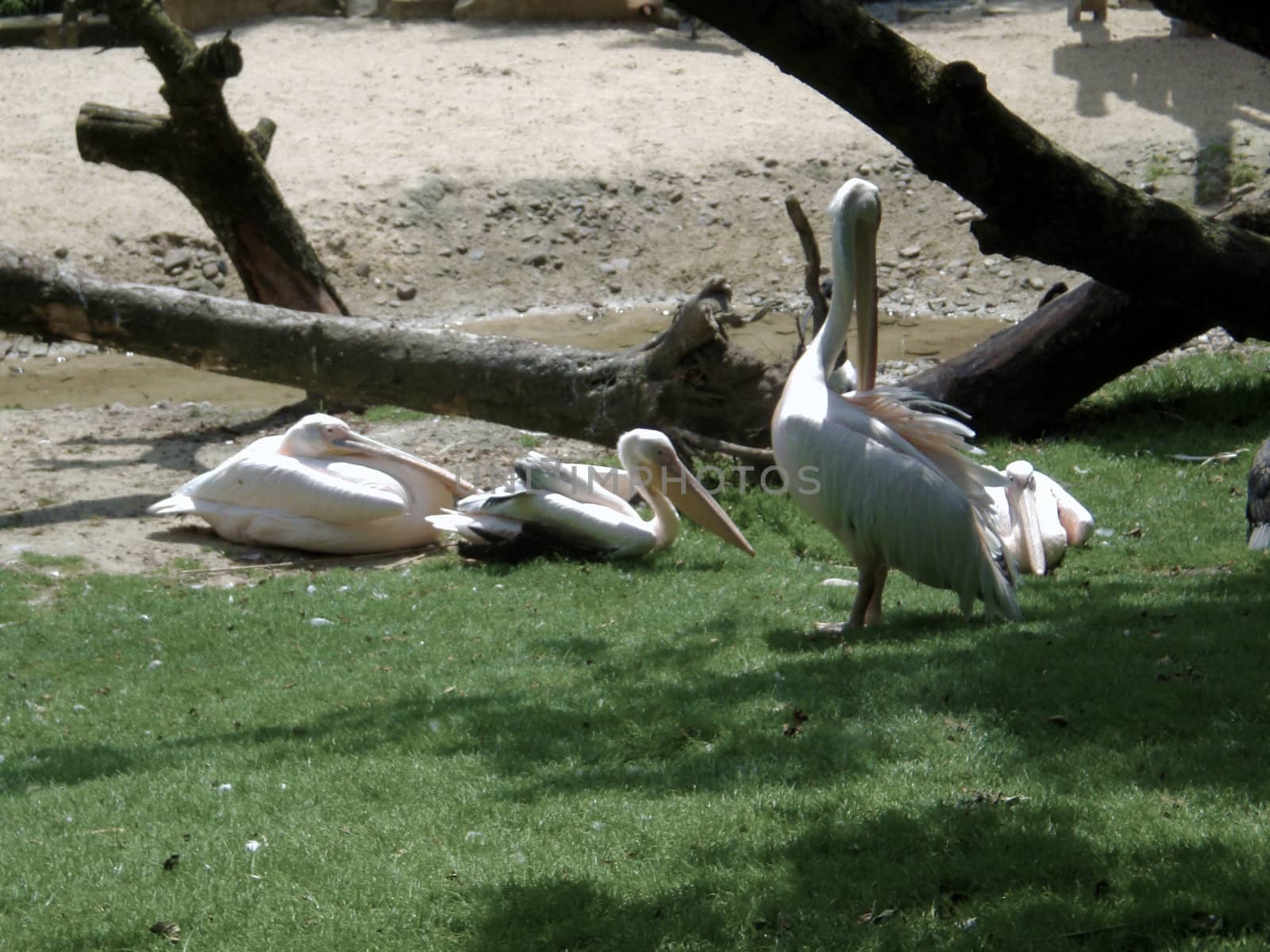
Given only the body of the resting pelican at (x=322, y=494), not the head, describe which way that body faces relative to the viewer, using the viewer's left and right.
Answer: facing to the right of the viewer

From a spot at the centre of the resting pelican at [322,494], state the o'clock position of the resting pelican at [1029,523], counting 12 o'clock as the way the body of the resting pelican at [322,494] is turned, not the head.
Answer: the resting pelican at [1029,523] is roughly at 1 o'clock from the resting pelican at [322,494].

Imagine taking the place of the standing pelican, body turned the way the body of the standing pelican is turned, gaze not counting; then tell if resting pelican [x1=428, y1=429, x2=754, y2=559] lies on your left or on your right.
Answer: on your right

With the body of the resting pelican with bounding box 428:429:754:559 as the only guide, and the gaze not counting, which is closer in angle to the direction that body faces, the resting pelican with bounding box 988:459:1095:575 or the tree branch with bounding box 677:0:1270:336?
the resting pelican

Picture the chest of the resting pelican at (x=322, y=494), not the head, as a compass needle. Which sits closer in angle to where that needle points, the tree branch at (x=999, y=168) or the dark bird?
the dark bird

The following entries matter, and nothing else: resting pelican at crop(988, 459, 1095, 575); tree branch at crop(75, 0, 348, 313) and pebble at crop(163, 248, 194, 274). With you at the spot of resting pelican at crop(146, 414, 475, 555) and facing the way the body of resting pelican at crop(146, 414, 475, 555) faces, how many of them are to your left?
2

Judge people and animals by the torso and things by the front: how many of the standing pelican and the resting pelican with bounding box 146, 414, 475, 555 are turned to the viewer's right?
1

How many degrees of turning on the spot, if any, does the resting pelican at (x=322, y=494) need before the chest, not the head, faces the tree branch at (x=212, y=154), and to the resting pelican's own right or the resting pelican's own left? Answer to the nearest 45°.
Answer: approximately 90° to the resting pelican's own left

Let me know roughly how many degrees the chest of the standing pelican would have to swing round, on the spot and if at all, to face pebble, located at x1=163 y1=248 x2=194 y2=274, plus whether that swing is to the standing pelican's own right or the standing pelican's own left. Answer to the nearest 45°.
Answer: approximately 45° to the standing pelican's own right

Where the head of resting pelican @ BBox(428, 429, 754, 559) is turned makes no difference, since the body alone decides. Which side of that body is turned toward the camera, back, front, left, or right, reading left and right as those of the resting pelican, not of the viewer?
right

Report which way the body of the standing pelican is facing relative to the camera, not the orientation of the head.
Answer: to the viewer's left

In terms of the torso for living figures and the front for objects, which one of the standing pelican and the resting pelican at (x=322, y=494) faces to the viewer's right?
the resting pelican
